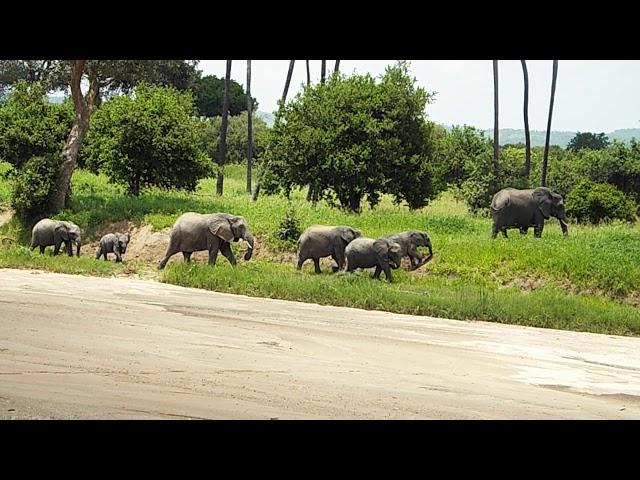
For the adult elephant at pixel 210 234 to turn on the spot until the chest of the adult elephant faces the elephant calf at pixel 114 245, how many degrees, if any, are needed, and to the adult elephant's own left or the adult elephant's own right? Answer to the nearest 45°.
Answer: approximately 135° to the adult elephant's own left

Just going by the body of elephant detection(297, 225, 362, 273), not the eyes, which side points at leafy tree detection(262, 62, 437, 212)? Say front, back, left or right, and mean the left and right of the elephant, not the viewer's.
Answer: left

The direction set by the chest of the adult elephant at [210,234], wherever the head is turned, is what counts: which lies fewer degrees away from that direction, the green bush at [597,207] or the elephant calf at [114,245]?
the green bush

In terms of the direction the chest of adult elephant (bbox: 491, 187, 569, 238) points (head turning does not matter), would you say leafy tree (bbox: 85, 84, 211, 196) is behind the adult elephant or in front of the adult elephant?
behind

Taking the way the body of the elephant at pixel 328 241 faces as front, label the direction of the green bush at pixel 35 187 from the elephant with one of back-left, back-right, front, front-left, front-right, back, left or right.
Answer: back-left

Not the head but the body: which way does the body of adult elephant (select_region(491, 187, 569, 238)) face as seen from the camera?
to the viewer's right

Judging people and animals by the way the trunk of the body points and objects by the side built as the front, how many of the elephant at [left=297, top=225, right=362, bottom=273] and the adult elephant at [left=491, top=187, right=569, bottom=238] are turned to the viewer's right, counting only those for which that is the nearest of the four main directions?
2

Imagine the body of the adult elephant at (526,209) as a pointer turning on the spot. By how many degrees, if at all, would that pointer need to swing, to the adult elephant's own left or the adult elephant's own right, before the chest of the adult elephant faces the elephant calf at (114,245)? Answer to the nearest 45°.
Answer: approximately 180°

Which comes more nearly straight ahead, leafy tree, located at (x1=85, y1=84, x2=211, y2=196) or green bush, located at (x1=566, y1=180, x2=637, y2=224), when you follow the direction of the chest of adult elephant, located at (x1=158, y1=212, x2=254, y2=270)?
the green bush

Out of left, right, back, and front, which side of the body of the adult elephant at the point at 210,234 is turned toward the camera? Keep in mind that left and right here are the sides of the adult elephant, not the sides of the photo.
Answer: right

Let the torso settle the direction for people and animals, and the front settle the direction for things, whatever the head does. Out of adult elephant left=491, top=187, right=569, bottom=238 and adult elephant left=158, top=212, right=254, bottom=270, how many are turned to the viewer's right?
2

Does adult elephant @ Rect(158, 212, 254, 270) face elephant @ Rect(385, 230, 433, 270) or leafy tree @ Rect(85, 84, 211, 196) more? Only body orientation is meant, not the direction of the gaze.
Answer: the elephant

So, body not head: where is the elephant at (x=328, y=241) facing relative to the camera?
to the viewer's right
